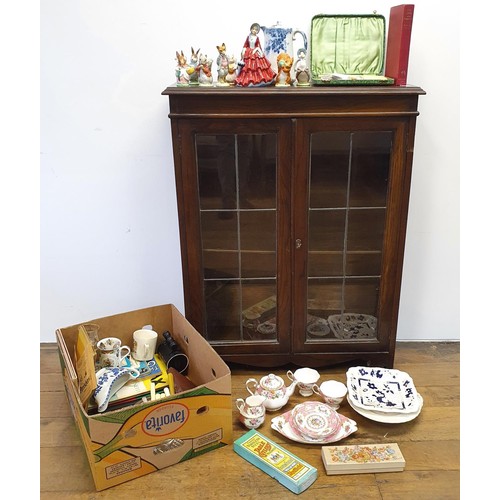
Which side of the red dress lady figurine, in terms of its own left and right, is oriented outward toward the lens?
front

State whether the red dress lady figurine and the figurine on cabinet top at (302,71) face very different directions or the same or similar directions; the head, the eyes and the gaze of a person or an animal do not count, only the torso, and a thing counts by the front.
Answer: same or similar directions

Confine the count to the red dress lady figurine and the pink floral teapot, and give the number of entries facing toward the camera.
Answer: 1

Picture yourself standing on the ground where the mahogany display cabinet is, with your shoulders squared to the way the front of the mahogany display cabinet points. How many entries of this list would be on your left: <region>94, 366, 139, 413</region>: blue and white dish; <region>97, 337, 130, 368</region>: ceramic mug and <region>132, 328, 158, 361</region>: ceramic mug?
0

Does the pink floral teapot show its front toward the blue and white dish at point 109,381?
no

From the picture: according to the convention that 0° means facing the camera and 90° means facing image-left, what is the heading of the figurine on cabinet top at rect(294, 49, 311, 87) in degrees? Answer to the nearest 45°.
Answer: approximately 0°

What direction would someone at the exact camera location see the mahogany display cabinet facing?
facing the viewer
